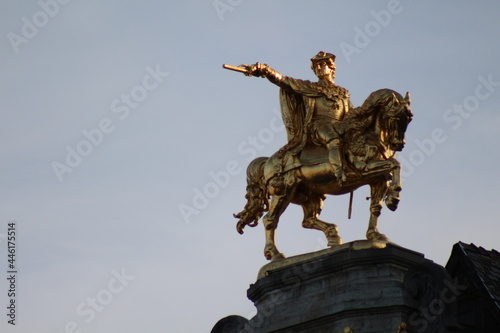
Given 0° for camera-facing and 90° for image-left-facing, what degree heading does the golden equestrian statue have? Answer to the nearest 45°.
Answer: approximately 315°
